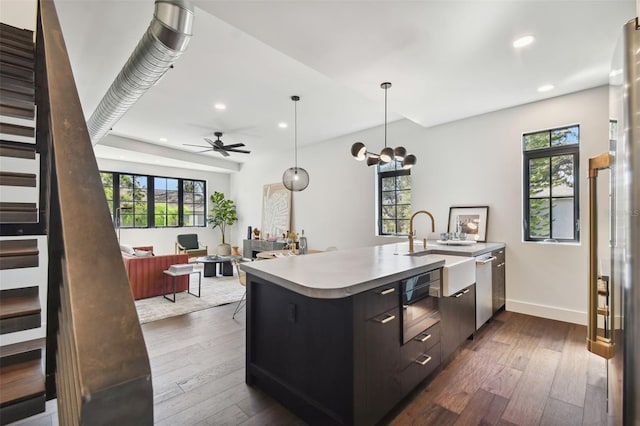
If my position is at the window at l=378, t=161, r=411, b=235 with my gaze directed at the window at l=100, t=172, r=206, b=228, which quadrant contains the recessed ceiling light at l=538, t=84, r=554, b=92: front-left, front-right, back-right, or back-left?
back-left

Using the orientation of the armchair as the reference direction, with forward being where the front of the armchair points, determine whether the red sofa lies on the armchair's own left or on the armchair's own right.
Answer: on the armchair's own right

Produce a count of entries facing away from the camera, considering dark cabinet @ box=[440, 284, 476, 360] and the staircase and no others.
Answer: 0

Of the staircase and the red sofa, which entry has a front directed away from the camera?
the red sofa

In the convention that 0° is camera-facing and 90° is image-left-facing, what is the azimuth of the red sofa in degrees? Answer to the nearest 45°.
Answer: approximately 180°
